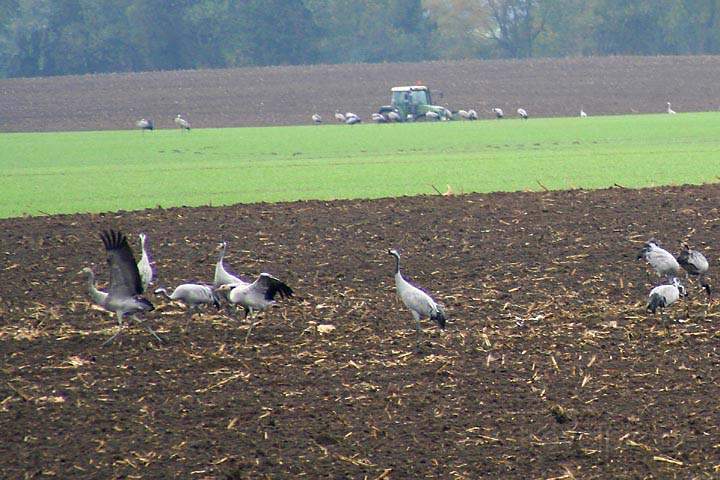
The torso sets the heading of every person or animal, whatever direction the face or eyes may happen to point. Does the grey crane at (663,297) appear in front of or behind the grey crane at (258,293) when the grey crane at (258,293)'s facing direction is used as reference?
behind

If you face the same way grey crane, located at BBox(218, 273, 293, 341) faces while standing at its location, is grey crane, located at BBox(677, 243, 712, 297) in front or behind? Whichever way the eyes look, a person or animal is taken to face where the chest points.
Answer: behind

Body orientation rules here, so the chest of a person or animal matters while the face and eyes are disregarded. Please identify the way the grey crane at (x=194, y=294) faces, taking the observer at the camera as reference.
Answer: facing to the left of the viewer

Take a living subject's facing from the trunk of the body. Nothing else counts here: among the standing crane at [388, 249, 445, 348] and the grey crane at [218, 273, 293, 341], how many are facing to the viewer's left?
2

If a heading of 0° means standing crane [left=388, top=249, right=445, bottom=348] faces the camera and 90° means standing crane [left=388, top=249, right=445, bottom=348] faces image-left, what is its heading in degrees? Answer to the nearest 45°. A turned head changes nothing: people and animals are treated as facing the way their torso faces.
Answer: approximately 90°

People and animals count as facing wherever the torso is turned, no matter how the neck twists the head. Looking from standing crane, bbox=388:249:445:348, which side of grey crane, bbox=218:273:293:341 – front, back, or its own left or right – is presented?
back

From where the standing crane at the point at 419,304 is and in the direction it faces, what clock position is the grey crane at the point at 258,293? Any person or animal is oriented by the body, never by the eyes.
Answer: The grey crane is roughly at 12 o'clock from the standing crane.

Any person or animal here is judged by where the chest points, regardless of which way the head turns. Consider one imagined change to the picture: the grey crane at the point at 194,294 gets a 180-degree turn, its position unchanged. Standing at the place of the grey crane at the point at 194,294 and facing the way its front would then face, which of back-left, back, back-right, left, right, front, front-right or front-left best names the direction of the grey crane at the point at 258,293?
front-right

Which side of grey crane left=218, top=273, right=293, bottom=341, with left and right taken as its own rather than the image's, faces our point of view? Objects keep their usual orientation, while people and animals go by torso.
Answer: left
